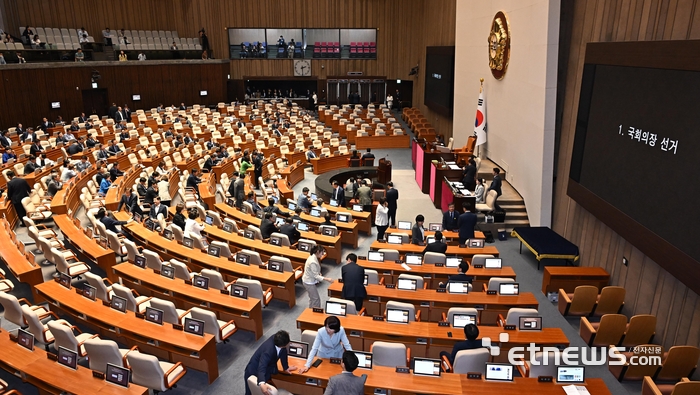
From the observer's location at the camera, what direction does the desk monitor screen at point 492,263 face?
facing the viewer

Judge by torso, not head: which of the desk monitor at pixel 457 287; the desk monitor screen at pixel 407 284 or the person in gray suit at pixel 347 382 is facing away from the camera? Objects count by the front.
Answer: the person in gray suit

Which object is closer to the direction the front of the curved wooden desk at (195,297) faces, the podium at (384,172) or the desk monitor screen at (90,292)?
the desk monitor screen

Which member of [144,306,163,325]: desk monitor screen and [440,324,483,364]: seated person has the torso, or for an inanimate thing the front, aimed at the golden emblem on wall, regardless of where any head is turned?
the seated person

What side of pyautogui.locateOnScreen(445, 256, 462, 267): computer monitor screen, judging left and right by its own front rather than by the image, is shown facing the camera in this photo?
front

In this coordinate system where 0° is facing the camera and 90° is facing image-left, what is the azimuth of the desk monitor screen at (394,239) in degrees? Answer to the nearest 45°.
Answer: approximately 0°

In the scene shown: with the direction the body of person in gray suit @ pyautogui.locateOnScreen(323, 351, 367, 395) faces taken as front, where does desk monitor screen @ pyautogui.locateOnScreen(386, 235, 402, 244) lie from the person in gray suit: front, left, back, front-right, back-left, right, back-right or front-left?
front

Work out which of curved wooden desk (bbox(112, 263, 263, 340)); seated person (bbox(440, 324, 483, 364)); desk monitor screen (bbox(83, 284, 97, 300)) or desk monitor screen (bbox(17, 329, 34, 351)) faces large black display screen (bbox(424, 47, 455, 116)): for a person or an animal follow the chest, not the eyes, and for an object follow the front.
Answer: the seated person

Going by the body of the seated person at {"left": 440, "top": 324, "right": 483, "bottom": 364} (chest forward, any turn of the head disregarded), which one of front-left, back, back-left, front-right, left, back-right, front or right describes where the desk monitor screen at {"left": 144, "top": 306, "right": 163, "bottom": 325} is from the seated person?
left

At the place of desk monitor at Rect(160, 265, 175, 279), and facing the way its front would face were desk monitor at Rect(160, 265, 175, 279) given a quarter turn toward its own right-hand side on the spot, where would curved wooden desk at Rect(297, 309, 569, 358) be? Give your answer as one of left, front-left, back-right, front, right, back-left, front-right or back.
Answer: back

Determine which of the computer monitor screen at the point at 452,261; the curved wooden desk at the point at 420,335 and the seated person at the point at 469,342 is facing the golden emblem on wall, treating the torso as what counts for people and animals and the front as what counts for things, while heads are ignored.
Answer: the seated person

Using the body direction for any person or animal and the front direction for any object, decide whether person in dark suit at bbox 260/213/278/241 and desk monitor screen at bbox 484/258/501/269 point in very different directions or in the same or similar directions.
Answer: very different directions

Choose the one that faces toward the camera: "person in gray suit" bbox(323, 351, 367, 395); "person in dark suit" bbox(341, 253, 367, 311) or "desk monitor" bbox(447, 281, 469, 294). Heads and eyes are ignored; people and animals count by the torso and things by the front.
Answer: the desk monitor

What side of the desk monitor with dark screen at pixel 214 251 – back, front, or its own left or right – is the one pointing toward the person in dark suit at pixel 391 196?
back

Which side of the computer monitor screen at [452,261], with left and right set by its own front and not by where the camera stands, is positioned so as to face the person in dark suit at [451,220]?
back

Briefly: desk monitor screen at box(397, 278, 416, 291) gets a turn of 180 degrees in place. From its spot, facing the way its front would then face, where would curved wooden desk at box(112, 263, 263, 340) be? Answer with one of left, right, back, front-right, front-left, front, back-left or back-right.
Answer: left
